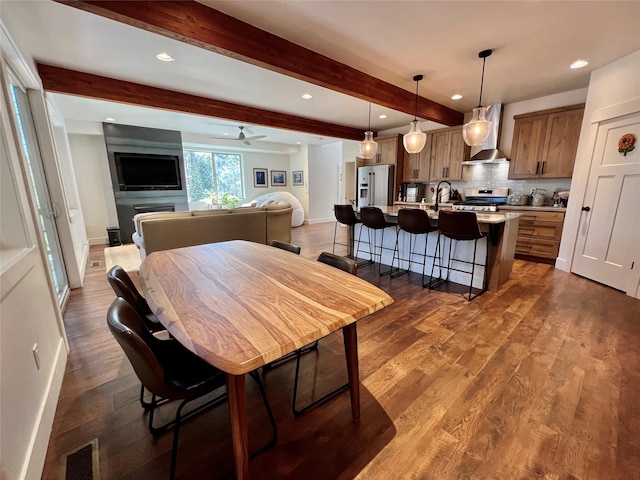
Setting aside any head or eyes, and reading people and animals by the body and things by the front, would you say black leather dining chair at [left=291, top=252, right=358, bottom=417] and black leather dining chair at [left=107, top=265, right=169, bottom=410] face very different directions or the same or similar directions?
very different directions

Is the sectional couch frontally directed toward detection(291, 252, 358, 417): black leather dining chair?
no

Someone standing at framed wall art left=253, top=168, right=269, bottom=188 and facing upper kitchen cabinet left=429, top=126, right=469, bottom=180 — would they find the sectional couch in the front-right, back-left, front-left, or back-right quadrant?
front-right

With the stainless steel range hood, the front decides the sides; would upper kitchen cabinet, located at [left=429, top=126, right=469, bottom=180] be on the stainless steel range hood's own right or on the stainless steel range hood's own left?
on the stainless steel range hood's own right

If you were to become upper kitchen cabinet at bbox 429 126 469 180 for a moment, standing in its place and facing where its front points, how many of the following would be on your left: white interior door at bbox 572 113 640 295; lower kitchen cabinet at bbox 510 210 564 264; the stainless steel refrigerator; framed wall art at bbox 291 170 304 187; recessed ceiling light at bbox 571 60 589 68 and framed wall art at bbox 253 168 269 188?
3

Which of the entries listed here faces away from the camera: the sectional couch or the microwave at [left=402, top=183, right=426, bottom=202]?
the sectional couch

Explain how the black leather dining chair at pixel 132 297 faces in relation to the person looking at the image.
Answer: facing to the right of the viewer

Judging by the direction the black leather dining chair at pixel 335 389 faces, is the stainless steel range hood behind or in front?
behind

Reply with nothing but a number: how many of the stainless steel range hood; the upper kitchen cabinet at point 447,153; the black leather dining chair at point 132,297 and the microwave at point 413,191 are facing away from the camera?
0

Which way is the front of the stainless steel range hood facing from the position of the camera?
facing the viewer and to the left of the viewer

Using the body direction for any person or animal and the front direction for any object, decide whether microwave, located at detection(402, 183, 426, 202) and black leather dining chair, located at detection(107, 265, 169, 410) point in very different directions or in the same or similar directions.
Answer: very different directions

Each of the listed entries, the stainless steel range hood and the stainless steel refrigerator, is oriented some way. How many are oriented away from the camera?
0

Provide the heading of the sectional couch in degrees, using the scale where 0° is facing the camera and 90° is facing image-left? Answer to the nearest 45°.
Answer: approximately 180°

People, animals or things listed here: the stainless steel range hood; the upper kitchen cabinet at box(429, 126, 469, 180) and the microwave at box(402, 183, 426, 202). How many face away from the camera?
0

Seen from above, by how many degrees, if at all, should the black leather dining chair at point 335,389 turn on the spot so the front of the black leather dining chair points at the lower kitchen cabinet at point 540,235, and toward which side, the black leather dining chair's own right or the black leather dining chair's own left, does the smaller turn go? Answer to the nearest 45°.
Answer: approximately 180°
